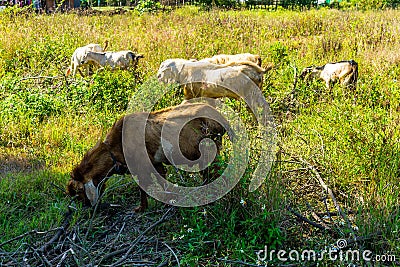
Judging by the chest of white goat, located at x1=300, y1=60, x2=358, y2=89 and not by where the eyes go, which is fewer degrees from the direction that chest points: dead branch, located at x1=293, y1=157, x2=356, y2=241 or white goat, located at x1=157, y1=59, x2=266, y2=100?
the white goat

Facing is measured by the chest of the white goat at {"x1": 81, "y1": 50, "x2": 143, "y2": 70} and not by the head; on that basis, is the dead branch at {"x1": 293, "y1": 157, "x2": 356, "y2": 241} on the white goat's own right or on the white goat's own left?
on the white goat's own left

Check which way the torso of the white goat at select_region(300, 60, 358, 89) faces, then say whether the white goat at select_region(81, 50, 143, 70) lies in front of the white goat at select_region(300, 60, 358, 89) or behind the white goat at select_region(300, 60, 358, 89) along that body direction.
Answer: in front

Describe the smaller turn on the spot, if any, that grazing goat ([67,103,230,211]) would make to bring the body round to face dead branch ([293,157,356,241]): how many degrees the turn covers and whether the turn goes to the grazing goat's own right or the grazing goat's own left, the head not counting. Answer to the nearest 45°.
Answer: approximately 180°

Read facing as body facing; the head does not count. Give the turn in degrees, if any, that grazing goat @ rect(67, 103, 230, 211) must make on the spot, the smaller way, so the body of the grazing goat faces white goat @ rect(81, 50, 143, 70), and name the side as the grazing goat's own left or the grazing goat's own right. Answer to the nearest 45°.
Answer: approximately 90° to the grazing goat's own right

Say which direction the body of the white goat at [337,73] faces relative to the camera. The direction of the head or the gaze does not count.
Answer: to the viewer's left

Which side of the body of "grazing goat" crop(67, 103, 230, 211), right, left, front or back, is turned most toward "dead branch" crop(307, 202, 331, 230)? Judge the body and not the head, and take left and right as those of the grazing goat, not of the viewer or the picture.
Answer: back

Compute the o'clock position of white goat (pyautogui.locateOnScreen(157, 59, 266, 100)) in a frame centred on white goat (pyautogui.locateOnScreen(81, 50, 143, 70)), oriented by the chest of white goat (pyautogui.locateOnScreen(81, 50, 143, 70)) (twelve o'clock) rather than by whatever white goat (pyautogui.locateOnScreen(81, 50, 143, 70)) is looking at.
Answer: white goat (pyautogui.locateOnScreen(157, 59, 266, 100)) is roughly at 8 o'clock from white goat (pyautogui.locateOnScreen(81, 50, 143, 70)).

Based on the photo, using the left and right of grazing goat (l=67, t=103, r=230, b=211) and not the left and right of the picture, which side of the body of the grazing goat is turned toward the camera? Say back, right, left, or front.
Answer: left
